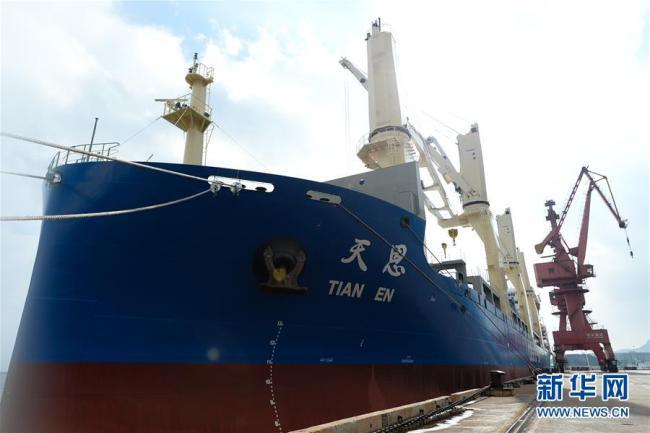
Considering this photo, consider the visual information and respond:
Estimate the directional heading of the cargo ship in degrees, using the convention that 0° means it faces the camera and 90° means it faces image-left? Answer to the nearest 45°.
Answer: approximately 45°

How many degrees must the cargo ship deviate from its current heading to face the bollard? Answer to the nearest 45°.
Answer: approximately 180°
